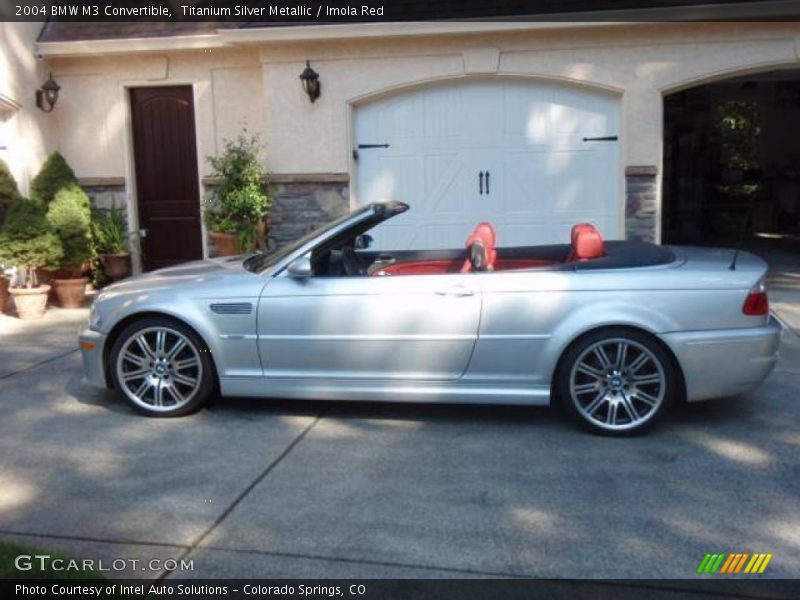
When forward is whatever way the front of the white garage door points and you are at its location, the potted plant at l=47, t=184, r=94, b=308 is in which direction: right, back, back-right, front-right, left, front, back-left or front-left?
right

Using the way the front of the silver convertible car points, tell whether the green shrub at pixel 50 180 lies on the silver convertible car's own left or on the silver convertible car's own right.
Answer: on the silver convertible car's own right

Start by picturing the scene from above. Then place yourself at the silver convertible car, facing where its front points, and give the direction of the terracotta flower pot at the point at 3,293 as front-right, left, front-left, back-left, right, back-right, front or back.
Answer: front-right

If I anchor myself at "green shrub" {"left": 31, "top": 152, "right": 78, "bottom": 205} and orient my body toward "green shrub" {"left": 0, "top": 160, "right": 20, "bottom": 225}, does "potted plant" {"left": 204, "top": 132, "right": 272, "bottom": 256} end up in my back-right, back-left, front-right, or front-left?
back-left

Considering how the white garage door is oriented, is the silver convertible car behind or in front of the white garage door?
in front

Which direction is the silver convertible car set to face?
to the viewer's left

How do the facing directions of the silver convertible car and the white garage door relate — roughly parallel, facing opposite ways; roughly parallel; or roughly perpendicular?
roughly perpendicular

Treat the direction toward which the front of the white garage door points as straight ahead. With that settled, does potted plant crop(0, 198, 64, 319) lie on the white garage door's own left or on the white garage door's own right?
on the white garage door's own right

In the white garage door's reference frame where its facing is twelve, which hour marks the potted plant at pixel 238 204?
The potted plant is roughly at 3 o'clock from the white garage door.

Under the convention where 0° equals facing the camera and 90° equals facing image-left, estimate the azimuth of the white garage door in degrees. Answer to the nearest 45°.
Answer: approximately 0°

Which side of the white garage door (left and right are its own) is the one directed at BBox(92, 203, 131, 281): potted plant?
right

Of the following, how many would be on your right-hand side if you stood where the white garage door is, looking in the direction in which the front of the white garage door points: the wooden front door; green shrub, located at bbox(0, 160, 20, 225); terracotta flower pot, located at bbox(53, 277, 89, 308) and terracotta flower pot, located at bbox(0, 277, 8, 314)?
4

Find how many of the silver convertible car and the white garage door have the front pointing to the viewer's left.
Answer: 1

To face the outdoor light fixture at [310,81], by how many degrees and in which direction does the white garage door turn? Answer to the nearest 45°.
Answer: approximately 90° to its right

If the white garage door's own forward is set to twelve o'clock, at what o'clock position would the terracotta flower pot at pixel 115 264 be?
The terracotta flower pot is roughly at 3 o'clock from the white garage door.

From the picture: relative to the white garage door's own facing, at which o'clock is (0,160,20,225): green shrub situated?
The green shrub is roughly at 3 o'clock from the white garage door.
